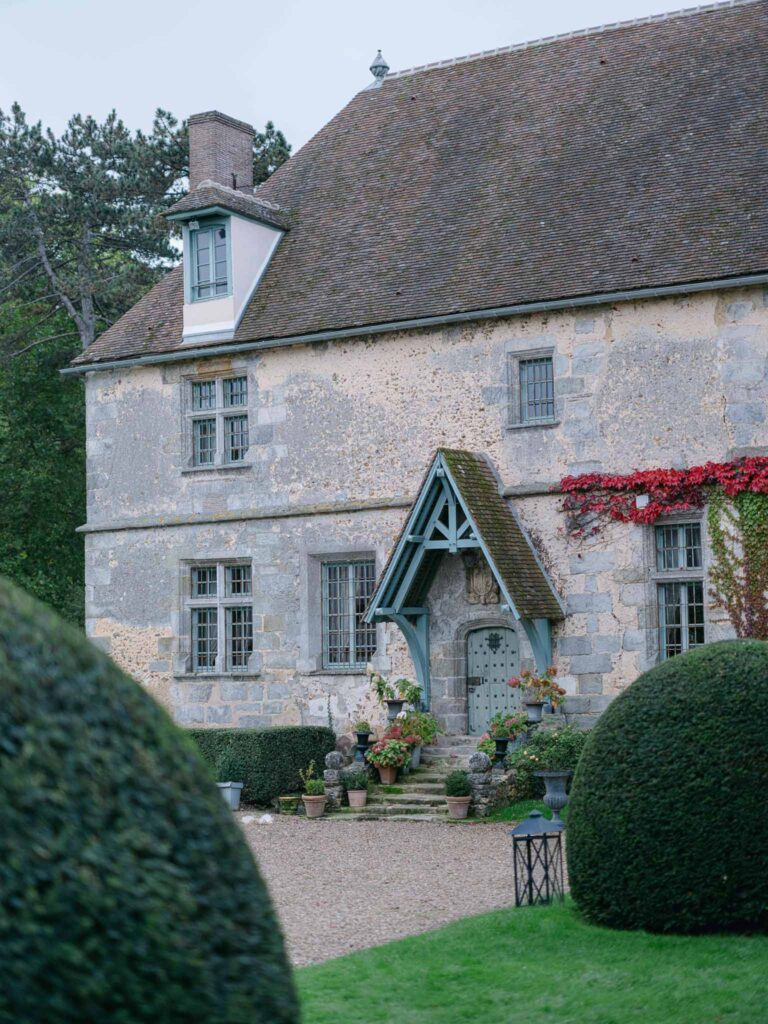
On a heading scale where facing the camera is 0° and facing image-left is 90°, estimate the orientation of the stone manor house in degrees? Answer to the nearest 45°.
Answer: approximately 45°

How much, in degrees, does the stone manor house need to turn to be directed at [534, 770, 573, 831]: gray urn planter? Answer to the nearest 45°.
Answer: approximately 45° to its left

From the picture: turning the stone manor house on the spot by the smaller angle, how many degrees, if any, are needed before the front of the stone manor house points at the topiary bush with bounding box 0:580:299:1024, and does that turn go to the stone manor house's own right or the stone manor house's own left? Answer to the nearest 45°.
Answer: approximately 45° to the stone manor house's own left
